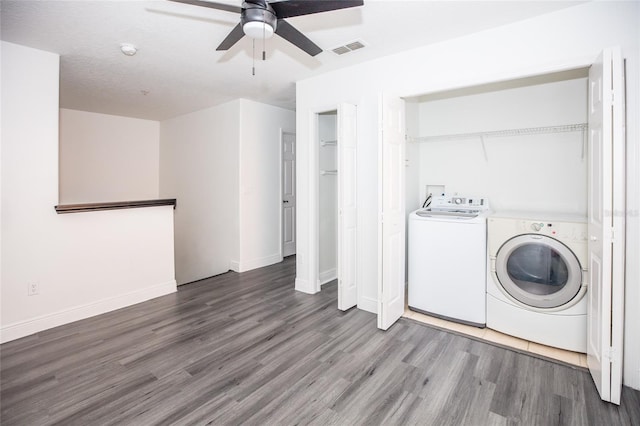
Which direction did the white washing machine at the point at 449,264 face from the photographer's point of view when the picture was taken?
facing the viewer and to the left of the viewer

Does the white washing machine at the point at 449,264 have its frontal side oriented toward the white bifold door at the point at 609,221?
no

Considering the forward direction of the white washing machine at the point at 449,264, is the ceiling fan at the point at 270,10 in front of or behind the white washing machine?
in front

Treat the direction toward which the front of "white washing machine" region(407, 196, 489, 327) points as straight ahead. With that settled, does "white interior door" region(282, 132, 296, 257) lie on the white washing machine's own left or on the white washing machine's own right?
on the white washing machine's own right

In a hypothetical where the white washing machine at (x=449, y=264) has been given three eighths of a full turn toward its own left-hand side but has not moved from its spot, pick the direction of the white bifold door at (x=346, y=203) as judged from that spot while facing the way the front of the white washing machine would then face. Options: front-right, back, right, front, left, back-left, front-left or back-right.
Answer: back

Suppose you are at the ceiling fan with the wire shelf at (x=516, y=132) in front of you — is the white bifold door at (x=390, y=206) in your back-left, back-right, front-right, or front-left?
front-left

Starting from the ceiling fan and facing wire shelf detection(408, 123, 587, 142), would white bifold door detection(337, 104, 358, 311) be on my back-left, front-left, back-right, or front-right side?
front-left

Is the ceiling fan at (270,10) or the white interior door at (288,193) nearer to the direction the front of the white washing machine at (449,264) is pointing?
the ceiling fan

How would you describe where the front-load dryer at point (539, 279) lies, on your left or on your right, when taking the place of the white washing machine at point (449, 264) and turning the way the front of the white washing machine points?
on your left

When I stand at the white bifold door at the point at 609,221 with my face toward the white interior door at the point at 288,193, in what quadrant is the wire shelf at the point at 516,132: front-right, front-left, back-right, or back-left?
front-right

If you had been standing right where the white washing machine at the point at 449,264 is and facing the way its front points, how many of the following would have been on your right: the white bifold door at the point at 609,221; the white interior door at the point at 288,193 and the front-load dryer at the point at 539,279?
1
